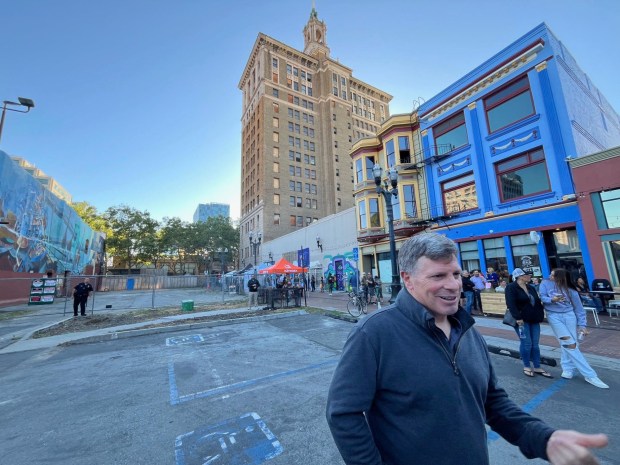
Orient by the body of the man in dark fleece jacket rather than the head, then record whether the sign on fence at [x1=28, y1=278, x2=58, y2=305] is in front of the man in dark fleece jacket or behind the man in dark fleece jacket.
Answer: behind

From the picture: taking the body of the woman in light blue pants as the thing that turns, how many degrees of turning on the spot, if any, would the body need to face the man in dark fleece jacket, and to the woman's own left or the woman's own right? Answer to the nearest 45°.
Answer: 0° — they already face them

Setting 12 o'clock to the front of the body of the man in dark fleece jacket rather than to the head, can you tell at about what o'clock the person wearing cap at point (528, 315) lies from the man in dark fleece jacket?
The person wearing cap is roughly at 8 o'clock from the man in dark fleece jacket.

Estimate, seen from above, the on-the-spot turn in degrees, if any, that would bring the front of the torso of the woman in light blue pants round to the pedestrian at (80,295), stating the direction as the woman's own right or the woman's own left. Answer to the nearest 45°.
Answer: approximately 90° to the woman's own right

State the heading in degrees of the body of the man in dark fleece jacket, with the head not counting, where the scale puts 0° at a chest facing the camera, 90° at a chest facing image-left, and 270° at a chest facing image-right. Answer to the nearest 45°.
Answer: approximately 315°

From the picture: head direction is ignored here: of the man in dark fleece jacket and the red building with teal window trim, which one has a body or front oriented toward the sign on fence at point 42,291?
the red building with teal window trim

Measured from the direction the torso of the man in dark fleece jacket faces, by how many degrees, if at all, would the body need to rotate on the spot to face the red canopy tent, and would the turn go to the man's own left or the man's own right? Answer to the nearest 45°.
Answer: approximately 180°

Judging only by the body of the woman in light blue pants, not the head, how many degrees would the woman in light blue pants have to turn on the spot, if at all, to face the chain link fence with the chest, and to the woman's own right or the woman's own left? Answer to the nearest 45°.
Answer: approximately 90° to the woman's own right
